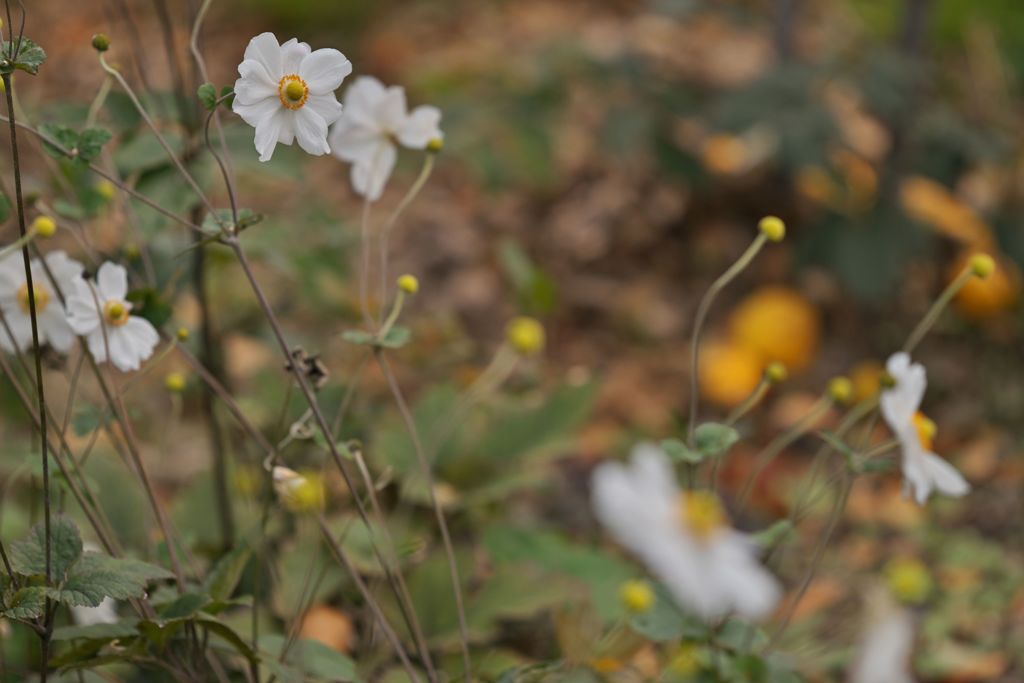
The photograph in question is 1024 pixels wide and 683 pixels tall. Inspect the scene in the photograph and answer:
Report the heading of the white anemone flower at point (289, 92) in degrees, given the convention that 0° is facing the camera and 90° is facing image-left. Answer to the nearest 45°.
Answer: approximately 0°
